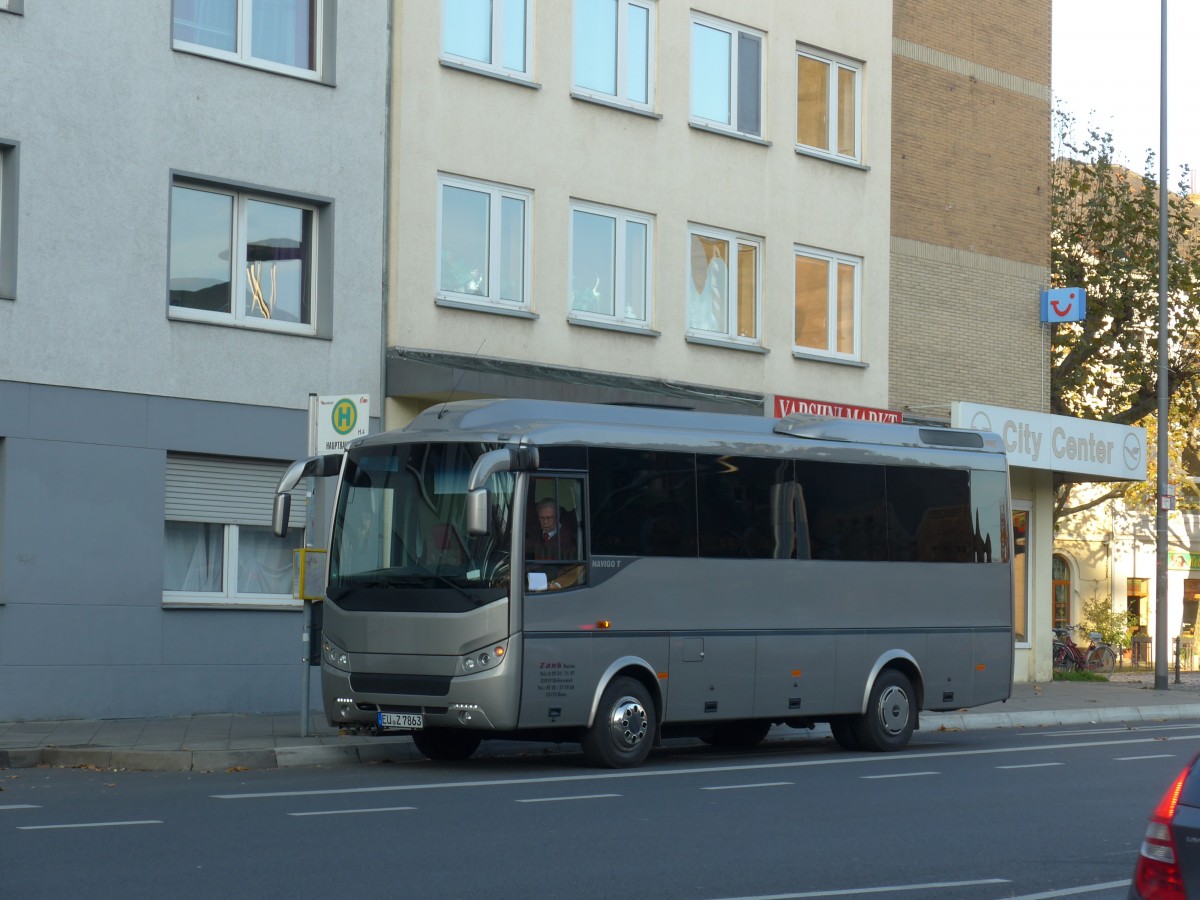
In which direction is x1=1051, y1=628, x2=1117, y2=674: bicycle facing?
to the viewer's left

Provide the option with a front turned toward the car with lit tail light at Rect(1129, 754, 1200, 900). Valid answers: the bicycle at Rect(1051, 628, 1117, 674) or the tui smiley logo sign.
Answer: the tui smiley logo sign

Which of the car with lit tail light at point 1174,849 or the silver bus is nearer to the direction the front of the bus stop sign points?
the car with lit tail light

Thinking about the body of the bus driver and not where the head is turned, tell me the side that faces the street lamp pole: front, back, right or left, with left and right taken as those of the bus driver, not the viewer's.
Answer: back

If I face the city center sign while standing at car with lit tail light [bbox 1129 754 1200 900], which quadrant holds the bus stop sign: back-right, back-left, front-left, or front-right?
front-left

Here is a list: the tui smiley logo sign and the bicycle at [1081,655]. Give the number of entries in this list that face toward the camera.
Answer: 1

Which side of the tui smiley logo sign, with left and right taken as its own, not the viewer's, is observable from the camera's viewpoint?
front

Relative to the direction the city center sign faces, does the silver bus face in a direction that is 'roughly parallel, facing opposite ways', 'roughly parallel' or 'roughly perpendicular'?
roughly perpendicular

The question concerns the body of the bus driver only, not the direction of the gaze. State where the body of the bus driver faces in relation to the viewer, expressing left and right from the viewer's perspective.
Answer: facing the viewer and to the left of the viewer

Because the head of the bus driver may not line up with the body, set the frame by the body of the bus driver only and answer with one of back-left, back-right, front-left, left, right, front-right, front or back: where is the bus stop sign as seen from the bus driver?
right

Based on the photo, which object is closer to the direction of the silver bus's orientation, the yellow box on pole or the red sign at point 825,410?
the yellow box on pole

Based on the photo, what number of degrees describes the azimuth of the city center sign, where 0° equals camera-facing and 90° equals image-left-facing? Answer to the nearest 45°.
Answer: approximately 315°

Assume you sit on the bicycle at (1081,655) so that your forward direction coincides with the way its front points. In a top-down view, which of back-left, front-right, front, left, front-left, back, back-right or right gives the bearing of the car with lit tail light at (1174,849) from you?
left
